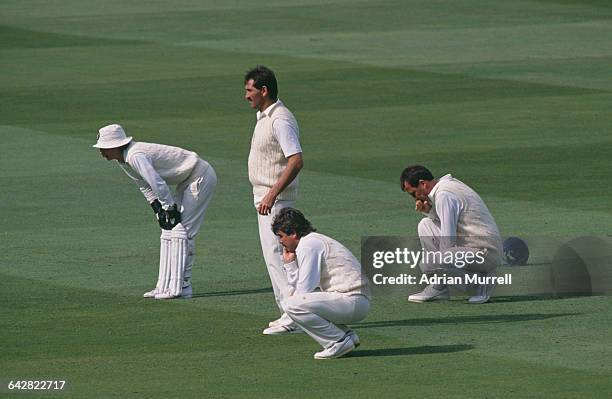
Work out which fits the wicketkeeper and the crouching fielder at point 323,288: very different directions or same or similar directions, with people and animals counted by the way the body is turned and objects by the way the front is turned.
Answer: same or similar directions

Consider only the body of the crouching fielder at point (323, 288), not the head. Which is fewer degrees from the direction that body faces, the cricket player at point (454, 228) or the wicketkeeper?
the wicketkeeper

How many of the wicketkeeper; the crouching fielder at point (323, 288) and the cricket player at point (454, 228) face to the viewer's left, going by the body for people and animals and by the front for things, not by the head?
3

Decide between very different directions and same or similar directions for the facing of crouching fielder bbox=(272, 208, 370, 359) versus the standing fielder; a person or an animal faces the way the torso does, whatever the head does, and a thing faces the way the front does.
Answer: same or similar directions

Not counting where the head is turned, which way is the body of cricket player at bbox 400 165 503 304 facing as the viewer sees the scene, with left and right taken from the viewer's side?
facing to the left of the viewer

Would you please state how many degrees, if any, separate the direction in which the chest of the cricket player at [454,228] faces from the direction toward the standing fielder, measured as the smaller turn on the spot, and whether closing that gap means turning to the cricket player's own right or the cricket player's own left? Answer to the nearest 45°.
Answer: approximately 45° to the cricket player's own left

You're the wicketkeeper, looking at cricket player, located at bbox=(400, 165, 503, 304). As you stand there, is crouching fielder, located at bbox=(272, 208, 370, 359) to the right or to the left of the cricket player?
right

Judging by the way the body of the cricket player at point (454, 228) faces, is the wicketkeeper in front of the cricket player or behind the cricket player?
in front

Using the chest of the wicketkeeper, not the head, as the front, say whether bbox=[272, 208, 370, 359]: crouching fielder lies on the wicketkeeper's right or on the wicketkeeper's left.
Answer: on the wicketkeeper's left

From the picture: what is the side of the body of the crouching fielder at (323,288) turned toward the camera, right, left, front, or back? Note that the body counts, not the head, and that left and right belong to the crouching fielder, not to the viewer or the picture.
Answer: left

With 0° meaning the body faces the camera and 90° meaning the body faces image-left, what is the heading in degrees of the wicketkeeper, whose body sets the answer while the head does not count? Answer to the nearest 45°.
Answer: approximately 90°

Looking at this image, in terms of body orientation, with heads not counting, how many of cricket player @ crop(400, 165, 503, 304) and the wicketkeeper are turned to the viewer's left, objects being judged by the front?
2
